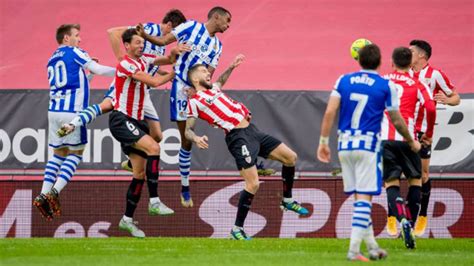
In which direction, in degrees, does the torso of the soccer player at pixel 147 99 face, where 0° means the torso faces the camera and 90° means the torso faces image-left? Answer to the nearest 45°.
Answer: approximately 270°

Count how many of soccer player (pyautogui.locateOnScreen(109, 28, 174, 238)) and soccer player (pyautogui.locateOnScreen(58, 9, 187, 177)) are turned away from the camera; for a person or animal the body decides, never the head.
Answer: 0

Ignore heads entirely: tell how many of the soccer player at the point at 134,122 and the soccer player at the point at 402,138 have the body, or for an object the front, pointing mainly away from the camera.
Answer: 1

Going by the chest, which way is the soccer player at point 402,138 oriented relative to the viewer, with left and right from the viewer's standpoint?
facing away from the viewer

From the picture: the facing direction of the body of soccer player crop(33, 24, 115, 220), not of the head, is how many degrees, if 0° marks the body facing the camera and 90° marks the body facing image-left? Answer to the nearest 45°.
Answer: approximately 225°

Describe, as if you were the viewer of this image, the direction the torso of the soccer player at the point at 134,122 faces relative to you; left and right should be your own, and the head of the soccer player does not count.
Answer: facing the viewer and to the right of the viewer
